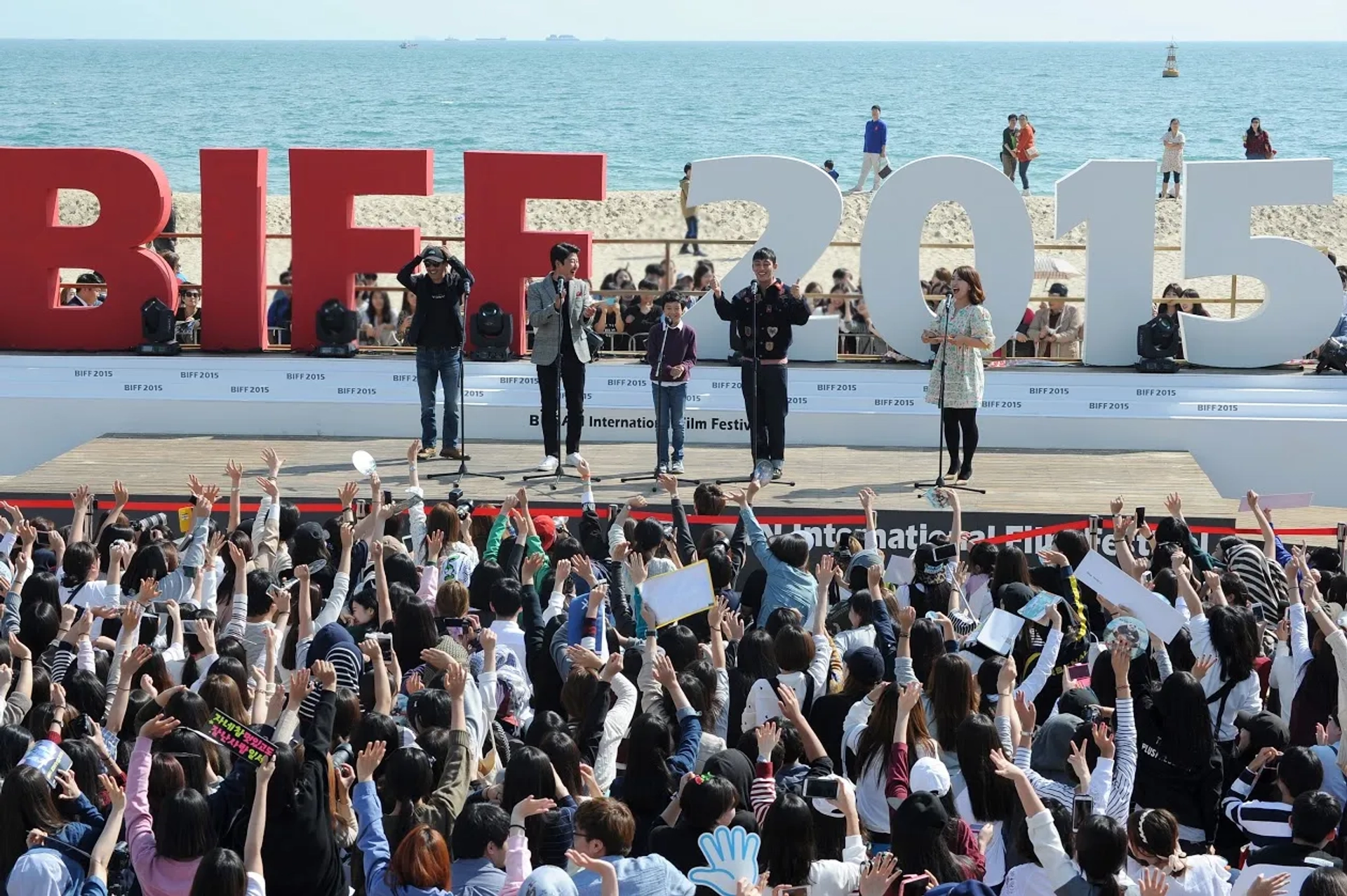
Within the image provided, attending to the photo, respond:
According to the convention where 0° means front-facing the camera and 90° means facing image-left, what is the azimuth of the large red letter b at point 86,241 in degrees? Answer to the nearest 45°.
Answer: approximately 0°

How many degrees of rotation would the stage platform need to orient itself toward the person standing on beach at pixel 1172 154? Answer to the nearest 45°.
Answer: approximately 135° to its left

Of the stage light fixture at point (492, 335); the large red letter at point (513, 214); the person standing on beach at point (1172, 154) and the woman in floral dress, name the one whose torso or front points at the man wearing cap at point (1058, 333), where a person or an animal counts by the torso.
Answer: the person standing on beach

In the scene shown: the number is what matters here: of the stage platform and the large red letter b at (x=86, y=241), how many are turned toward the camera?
2

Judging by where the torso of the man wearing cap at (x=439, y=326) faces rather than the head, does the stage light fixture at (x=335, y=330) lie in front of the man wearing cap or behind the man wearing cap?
behind

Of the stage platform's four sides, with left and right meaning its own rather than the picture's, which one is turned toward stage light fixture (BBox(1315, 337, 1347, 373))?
left

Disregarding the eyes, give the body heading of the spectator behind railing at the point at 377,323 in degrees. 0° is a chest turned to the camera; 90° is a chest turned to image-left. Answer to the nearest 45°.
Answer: approximately 0°
